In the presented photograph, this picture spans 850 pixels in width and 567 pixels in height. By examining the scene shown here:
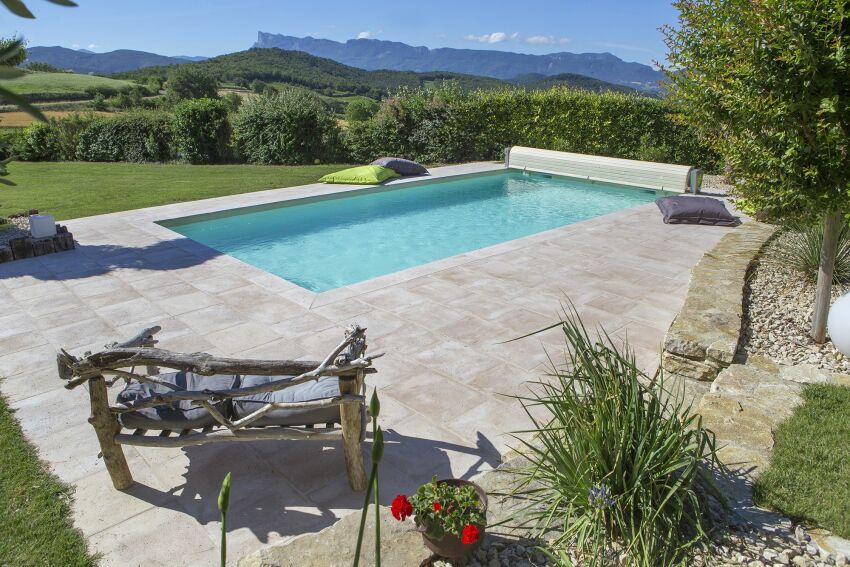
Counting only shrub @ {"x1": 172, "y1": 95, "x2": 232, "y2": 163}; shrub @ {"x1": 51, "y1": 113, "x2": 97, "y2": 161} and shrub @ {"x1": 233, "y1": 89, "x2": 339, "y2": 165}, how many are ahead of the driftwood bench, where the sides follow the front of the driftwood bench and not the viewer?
3

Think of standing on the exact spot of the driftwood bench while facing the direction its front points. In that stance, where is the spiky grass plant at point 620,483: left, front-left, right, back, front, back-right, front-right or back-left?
back-right

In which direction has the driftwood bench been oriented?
away from the camera

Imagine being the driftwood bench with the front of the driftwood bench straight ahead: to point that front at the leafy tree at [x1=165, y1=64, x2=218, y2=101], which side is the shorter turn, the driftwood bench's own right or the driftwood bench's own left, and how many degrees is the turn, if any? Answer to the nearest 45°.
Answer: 0° — it already faces it

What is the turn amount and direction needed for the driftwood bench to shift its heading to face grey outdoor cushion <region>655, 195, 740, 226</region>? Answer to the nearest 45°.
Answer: approximately 45° to its right

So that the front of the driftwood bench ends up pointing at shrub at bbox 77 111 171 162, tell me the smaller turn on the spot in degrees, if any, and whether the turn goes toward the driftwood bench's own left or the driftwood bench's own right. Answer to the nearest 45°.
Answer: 0° — it already faces it

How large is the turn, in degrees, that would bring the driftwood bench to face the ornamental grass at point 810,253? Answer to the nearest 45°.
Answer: approximately 90° to its right

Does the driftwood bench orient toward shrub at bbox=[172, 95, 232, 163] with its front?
yes

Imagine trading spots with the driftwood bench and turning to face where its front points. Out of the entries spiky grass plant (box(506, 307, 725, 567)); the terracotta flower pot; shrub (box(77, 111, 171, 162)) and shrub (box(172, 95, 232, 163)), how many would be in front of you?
2

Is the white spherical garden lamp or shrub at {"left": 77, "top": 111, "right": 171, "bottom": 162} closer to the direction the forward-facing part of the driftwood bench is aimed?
the shrub
